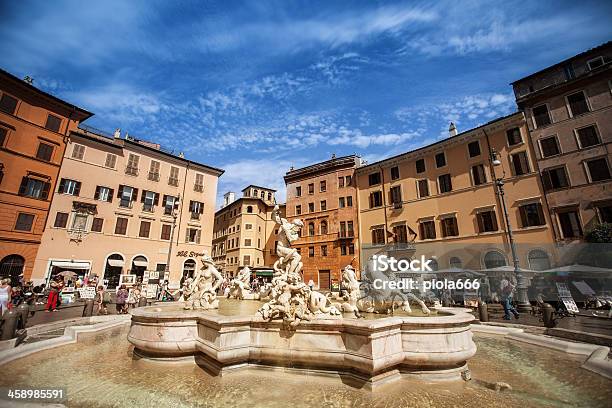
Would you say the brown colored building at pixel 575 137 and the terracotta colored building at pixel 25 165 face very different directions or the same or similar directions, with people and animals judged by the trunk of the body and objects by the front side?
very different directions

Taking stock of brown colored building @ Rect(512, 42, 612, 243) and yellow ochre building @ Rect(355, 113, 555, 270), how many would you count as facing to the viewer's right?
0

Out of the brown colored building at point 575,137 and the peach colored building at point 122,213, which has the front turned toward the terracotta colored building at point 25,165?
the brown colored building at point 575,137

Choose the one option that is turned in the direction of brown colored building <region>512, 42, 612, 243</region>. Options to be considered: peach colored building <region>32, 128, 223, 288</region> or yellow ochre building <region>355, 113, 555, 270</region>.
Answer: peach colored building <region>32, 128, 223, 288</region>

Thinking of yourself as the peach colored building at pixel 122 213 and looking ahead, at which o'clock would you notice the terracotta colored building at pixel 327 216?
the terracotta colored building at pixel 327 216 is roughly at 11 o'clock from the peach colored building at pixel 122 213.

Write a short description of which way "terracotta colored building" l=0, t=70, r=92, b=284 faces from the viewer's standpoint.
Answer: facing the viewer and to the right of the viewer

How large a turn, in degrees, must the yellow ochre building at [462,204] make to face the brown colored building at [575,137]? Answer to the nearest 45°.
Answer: approximately 135° to its left

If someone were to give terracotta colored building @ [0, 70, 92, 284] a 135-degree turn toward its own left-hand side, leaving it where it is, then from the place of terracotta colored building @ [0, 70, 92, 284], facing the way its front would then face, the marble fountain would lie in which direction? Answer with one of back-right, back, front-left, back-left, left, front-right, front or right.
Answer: back

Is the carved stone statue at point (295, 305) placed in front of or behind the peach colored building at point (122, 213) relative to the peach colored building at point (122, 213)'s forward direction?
in front

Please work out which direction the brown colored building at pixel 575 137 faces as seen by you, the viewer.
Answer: facing the viewer and to the left of the viewer

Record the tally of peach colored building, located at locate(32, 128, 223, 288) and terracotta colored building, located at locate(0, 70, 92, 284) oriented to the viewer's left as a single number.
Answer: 0

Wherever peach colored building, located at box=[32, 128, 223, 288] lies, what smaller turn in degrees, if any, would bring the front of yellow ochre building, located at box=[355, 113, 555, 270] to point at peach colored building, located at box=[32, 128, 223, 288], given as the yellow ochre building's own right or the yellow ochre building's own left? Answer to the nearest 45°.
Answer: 0° — it already faces it

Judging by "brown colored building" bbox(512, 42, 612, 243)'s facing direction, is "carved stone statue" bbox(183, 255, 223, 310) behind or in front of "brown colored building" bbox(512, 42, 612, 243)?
in front

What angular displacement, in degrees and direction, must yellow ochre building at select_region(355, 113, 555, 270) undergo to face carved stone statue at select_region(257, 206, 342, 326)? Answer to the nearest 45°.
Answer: approximately 45° to its left

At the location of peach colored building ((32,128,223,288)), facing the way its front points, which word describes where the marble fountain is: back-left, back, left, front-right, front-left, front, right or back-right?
front-right

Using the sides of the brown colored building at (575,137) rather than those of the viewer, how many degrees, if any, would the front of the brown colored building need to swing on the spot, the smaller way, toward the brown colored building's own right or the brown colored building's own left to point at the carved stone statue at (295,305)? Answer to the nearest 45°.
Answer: approximately 45° to the brown colored building's own left
